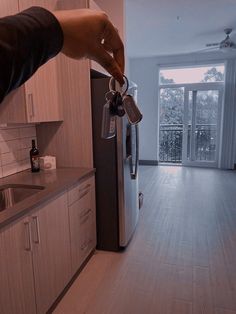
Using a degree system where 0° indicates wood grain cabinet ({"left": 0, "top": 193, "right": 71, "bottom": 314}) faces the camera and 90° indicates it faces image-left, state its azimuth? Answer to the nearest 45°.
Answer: approximately 315°

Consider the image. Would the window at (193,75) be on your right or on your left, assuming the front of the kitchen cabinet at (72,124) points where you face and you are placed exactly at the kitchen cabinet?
on your left

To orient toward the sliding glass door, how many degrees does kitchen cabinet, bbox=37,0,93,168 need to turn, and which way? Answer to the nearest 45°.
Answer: approximately 45° to its left

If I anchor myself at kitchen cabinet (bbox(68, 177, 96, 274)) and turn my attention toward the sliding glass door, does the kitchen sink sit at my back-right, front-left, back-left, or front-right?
back-left

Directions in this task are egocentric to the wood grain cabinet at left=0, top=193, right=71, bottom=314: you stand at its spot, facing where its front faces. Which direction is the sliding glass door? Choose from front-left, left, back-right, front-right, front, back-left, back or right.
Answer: left

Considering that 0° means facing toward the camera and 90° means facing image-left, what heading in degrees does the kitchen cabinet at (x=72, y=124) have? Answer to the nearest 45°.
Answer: approximately 270°

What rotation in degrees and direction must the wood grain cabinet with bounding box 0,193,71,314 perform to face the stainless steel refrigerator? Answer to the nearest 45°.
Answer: approximately 90° to its left

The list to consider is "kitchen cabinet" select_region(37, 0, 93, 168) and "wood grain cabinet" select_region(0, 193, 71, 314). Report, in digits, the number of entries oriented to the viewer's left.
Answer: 0

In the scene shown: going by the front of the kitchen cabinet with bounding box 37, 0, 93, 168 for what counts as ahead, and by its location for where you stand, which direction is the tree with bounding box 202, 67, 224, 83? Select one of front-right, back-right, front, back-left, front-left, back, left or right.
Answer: front-left

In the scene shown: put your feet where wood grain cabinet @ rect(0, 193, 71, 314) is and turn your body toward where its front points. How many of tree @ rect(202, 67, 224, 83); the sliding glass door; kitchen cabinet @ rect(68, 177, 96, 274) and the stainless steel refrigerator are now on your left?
4

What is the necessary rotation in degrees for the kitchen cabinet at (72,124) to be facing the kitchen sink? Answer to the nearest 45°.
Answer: approximately 135° to its right
